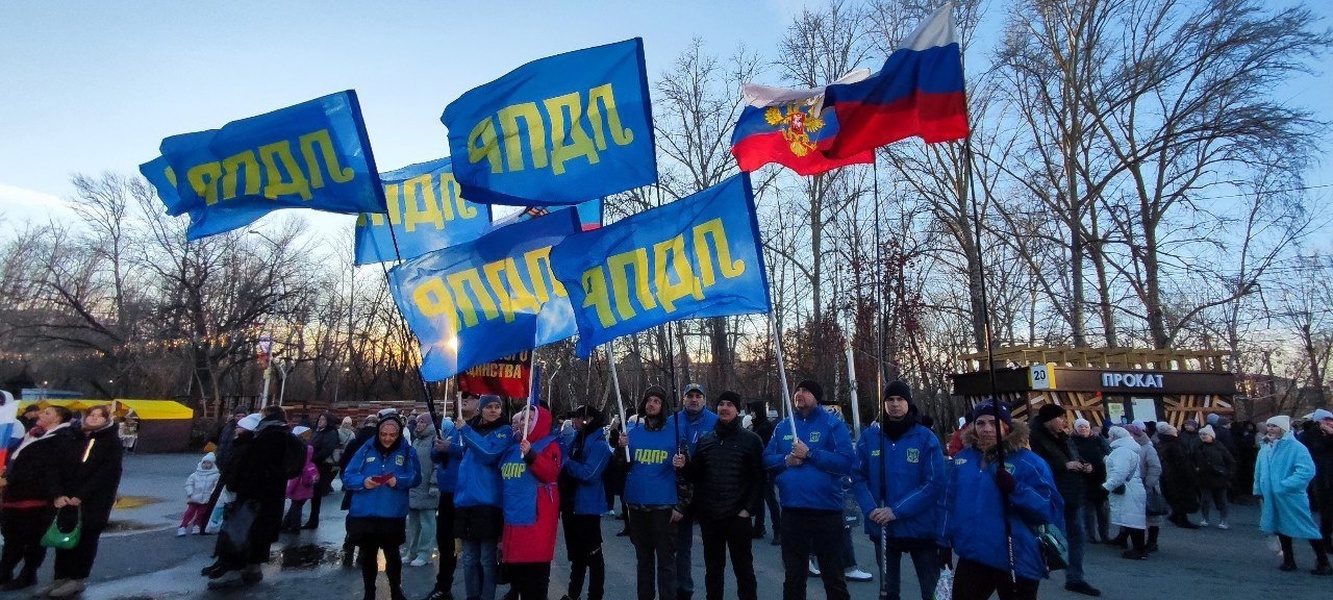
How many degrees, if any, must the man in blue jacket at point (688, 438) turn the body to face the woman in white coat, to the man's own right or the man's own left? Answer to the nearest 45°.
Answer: approximately 135° to the man's own left

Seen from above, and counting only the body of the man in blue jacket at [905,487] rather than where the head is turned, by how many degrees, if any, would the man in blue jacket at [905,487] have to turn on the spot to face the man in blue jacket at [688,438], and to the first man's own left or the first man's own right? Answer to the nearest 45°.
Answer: approximately 90° to the first man's own right

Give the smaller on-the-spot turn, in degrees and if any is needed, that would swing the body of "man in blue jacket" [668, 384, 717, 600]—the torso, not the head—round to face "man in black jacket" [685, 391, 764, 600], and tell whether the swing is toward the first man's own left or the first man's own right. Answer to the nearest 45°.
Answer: approximately 45° to the first man's own left

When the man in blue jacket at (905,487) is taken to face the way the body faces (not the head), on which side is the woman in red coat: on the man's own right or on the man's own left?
on the man's own right

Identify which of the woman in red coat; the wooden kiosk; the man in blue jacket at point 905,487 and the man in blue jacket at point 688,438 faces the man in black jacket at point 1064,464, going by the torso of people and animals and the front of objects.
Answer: the wooden kiosk

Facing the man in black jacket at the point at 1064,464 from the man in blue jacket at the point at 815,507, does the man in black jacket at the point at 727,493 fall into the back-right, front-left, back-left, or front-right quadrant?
back-left

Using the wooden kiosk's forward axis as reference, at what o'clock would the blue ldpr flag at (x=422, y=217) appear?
The blue ldpr flag is roughly at 1 o'clock from the wooden kiosk.
